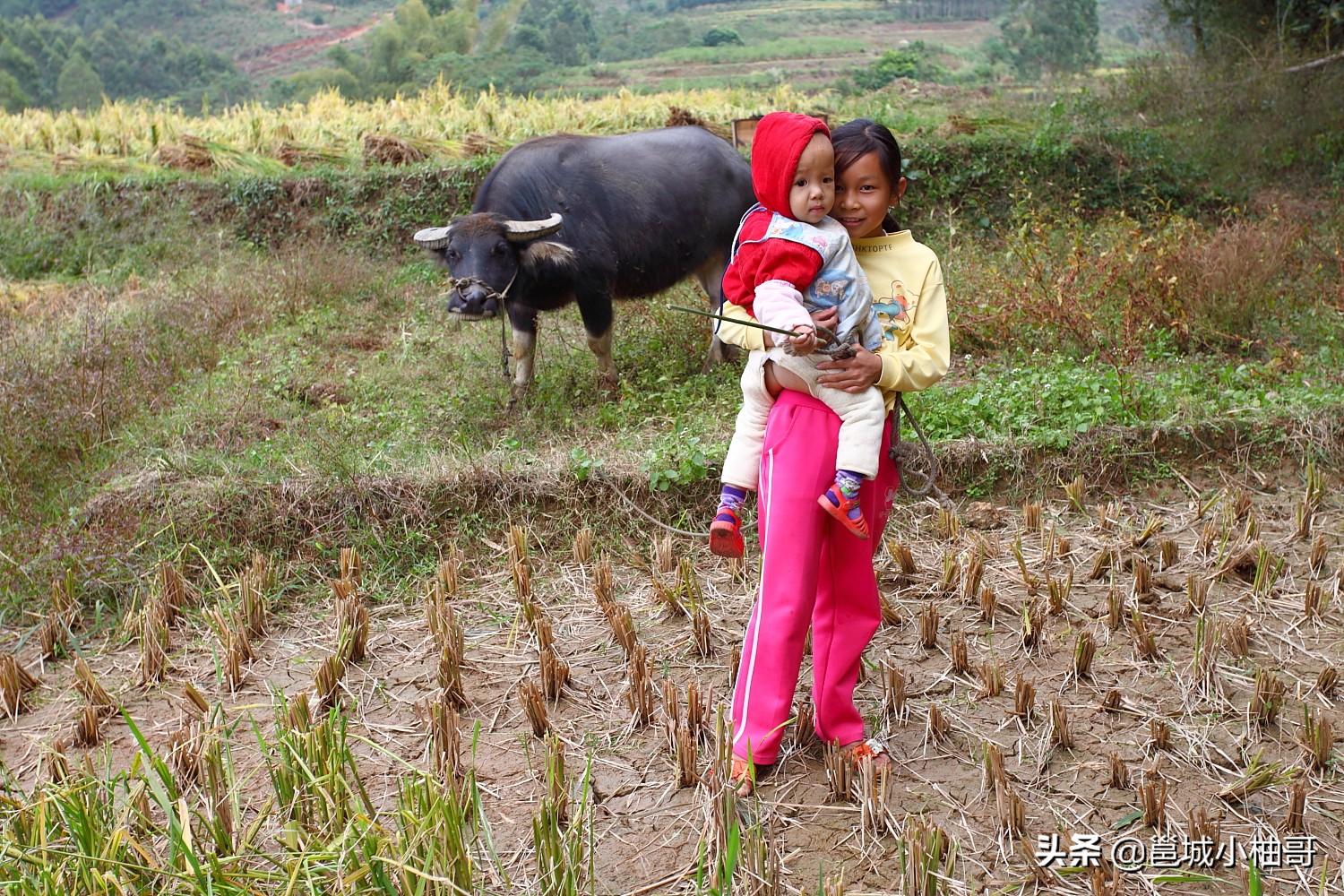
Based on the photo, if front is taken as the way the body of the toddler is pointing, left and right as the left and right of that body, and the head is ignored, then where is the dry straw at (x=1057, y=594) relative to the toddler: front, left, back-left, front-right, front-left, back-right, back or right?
left

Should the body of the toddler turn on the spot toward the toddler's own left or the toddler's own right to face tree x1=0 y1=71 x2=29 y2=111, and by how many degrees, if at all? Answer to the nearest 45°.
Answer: approximately 180°

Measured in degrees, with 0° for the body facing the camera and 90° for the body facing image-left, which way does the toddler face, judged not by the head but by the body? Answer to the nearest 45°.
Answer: approximately 315°

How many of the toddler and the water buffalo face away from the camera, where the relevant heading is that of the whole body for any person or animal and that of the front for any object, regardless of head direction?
0

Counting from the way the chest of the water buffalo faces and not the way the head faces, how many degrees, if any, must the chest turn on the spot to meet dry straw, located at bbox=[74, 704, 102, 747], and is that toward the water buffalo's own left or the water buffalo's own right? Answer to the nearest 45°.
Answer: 0° — it already faces it

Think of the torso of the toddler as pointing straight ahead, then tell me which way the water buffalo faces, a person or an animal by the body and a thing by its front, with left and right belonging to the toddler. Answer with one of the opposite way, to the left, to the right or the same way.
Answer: to the right

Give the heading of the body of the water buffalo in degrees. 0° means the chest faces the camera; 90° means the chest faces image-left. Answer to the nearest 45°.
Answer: approximately 45°
